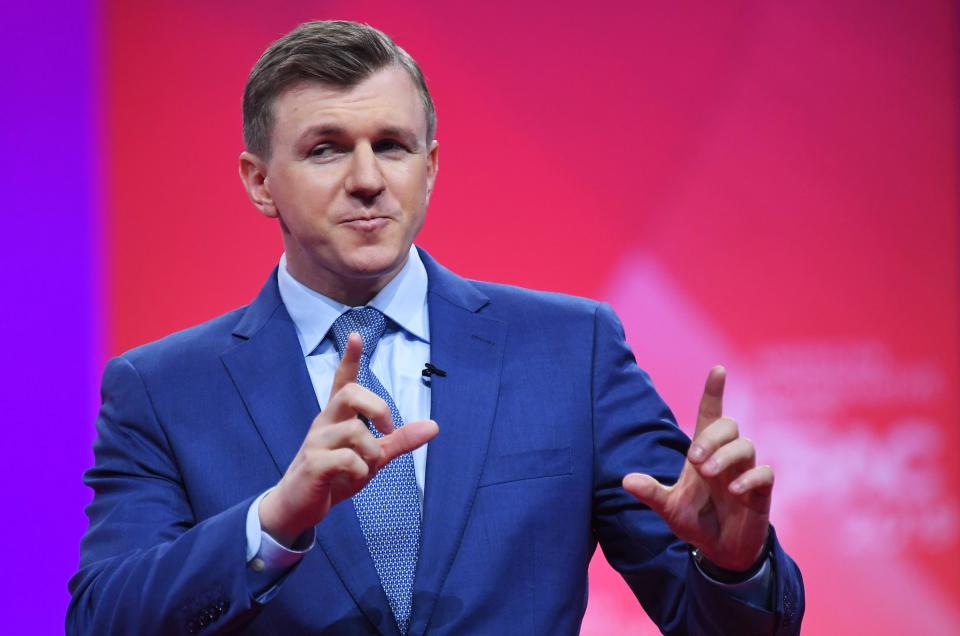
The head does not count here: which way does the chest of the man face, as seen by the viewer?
toward the camera
